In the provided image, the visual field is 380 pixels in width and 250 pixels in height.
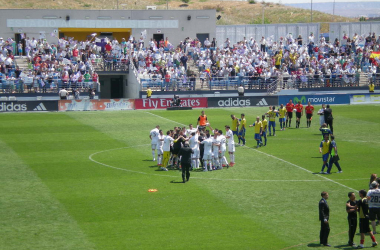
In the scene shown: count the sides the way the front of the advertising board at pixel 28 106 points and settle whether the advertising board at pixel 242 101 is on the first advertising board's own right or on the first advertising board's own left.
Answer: on the first advertising board's own left

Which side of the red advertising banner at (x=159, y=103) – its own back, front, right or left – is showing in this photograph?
front

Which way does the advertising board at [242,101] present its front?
toward the camera

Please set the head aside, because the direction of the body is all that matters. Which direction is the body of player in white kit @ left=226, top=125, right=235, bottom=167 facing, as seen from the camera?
to the viewer's left

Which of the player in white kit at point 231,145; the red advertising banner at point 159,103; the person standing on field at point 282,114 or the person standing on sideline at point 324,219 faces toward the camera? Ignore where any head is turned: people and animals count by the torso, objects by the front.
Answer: the red advertising banner

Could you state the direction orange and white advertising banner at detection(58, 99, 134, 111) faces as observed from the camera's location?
facing the viewer

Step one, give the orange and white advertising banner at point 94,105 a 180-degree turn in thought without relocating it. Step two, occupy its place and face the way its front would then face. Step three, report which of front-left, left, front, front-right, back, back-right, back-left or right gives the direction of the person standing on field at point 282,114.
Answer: back-right

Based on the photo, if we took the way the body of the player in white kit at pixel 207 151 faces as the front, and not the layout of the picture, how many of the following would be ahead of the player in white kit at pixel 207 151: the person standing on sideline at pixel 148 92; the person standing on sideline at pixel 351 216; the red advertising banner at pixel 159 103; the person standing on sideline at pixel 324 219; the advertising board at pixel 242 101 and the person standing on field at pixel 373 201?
3

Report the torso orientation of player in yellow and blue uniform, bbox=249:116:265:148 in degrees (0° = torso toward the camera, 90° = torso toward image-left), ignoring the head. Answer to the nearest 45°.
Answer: approximately 45°

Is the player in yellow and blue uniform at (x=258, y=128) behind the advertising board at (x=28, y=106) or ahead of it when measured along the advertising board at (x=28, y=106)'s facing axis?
ahead

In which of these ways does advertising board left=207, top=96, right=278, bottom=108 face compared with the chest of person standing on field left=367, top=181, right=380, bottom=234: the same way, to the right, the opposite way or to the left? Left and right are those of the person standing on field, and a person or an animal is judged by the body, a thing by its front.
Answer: the opposite way

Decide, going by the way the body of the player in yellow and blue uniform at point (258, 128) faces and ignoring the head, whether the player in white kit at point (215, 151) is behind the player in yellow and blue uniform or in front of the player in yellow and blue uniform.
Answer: in front
